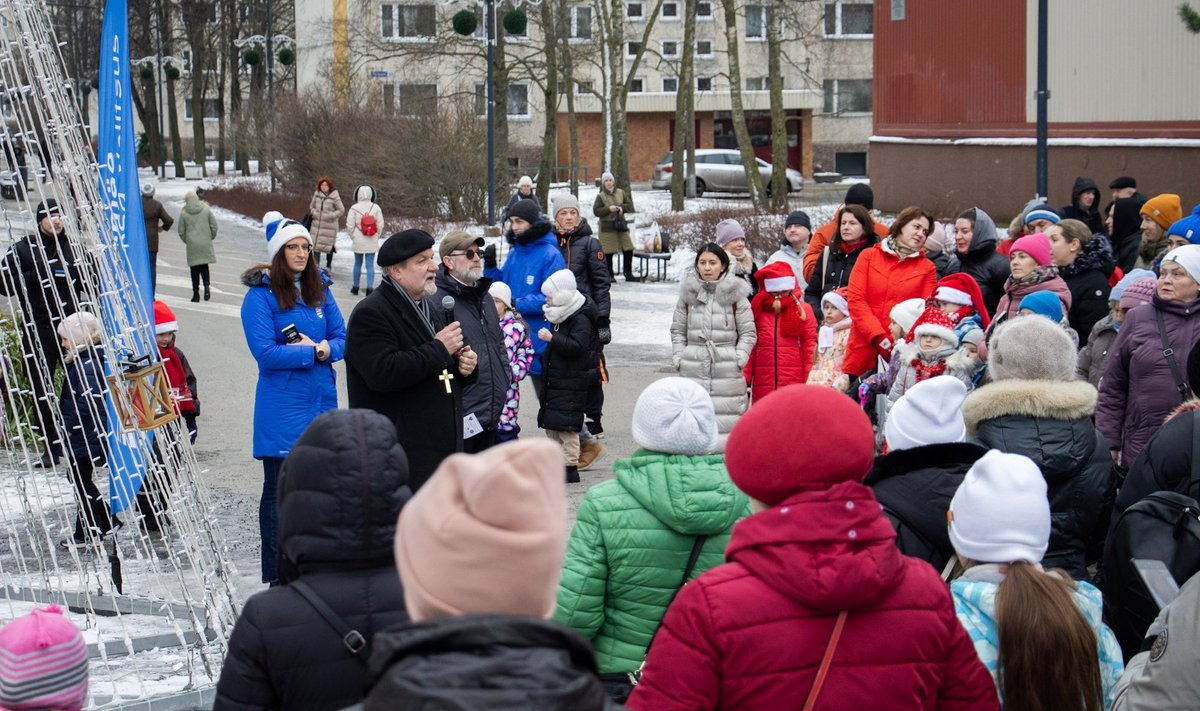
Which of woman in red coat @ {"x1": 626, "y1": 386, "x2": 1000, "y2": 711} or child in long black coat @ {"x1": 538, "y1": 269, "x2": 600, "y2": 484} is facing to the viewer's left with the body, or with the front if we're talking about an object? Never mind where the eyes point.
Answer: the child in long black coat

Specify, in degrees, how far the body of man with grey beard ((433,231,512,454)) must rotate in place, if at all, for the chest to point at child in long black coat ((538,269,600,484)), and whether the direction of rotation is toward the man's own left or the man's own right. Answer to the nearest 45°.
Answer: approximately 135° to the man's own left

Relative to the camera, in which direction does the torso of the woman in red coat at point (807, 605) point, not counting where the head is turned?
away from the camera

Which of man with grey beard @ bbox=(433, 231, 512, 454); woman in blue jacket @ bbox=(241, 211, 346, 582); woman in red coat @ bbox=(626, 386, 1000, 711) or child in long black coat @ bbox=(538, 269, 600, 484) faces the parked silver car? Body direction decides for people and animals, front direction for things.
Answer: the woman in red coat

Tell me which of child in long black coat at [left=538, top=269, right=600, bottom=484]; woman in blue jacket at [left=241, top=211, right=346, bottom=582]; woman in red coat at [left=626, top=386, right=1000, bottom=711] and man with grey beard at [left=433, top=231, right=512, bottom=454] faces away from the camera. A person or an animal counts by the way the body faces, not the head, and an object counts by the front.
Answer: the woman in red coat

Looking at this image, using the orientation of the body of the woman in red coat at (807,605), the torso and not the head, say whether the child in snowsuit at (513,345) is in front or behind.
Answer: in front

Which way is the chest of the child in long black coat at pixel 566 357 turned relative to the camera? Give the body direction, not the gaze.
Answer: to the viewer's left

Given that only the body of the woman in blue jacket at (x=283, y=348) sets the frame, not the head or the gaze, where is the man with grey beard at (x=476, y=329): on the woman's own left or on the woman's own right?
on the woman's own left

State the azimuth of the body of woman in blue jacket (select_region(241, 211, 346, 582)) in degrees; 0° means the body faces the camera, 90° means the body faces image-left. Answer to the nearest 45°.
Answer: approximately 315°

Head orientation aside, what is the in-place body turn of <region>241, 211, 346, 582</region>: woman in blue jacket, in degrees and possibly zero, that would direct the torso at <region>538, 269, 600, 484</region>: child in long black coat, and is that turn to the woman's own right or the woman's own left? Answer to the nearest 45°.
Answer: approximately 90° to the woman's own left

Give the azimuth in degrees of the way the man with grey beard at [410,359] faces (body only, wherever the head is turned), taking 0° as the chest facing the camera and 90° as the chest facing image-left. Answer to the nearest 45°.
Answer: approximately 270°

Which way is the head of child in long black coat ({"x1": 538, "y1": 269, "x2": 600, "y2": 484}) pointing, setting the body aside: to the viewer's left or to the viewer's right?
to the viewer's left

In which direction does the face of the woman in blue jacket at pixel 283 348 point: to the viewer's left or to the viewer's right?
to the viewer's right
